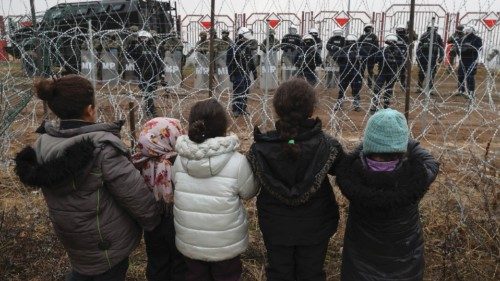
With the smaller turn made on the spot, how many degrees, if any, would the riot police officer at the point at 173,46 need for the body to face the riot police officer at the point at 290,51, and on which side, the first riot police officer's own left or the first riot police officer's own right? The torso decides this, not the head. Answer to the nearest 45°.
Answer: approximately 90° to the first riot police officer's own left

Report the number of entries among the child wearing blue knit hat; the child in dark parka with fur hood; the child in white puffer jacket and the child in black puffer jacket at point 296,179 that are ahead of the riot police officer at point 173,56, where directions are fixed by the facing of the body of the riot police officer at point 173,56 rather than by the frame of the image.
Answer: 4

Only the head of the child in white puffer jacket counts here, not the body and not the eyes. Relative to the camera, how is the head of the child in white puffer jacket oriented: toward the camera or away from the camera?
away from the camera

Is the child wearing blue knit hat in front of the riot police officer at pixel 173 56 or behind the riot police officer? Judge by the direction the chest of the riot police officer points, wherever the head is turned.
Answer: in front

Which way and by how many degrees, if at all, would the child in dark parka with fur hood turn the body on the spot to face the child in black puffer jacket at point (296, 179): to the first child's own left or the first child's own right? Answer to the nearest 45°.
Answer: approximately 45° to the first child's own right

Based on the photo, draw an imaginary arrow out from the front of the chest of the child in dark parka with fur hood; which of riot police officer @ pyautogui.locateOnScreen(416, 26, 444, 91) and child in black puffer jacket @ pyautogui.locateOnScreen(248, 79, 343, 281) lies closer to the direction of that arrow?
the riot police officer

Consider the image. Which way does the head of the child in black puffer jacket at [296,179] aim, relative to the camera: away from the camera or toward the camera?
away from the camera

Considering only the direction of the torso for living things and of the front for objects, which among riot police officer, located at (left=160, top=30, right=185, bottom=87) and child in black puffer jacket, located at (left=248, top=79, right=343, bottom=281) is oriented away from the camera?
the child in black puffer jacket

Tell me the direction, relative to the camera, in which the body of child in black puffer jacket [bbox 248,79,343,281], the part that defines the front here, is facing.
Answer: away from the camera

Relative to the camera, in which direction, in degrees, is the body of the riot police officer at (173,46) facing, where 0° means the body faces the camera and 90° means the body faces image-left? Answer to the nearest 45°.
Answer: approximately 0°

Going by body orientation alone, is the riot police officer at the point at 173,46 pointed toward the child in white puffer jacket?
yes

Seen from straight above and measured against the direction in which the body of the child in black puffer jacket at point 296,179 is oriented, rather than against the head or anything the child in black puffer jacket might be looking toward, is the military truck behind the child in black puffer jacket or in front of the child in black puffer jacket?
in front
